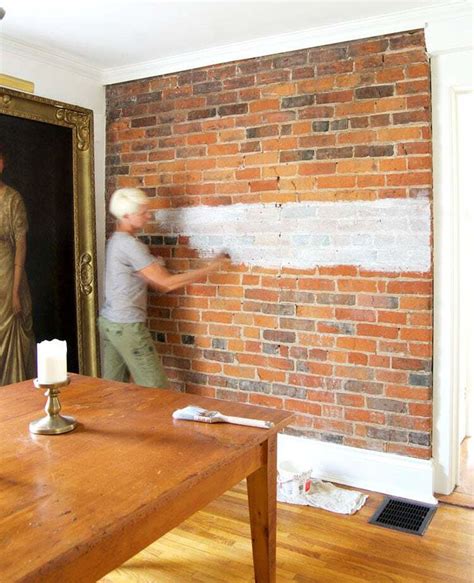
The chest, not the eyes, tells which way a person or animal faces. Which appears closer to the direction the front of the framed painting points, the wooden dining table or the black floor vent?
the black floor vent

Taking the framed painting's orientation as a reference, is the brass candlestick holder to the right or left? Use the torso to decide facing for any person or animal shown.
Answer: on its right

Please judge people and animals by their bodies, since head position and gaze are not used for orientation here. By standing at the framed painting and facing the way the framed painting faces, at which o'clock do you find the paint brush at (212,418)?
The paint brush is roughly at 1 o'clock from the framed painting.

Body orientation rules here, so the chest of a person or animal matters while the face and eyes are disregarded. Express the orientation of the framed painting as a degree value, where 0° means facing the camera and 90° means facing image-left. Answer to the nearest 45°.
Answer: approximately 315°
